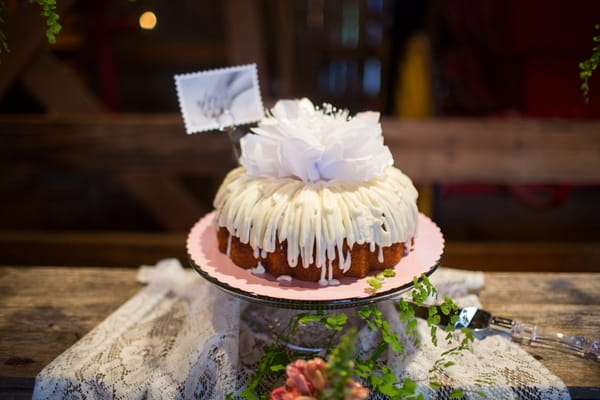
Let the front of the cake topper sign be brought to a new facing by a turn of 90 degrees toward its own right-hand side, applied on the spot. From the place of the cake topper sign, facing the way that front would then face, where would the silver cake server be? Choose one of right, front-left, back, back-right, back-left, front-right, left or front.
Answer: back-left

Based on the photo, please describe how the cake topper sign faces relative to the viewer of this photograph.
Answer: facing the viewer

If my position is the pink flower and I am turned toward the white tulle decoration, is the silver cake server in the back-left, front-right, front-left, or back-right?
front-right

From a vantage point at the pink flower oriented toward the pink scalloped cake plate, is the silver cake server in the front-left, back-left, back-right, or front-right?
front-right

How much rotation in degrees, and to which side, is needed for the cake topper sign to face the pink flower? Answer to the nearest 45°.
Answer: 0° — it already faces it

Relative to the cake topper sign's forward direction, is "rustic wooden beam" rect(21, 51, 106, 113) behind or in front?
behind
